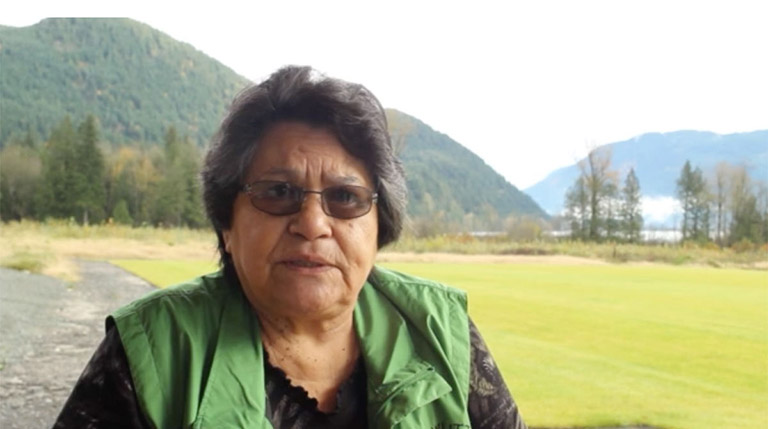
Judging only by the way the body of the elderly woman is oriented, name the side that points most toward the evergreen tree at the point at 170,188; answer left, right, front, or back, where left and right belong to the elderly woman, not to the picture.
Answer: back

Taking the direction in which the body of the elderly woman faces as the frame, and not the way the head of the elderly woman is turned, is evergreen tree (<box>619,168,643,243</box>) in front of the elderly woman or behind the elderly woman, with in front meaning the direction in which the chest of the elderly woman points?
behind

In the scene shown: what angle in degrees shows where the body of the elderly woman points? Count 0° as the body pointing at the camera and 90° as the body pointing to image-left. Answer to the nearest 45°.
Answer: approximately 0°

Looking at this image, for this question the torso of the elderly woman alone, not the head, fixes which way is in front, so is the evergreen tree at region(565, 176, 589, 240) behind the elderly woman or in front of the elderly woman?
behind

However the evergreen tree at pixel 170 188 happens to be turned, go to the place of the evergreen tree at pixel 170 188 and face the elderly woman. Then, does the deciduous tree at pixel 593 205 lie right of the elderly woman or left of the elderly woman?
left
